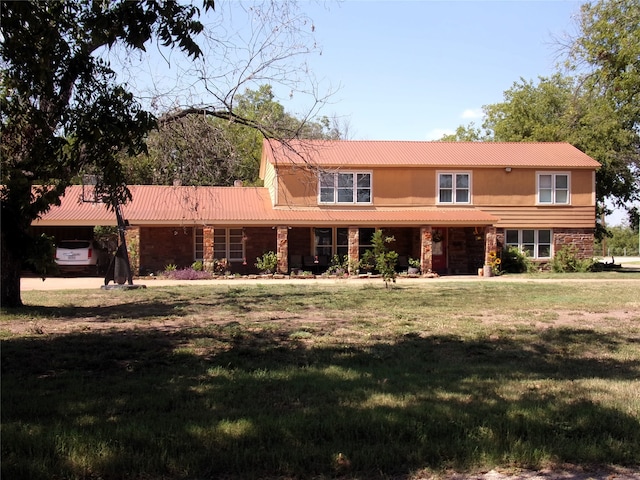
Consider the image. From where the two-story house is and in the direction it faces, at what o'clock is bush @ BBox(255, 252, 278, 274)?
The bush is roughly at 2 o'clock from the two-story house.

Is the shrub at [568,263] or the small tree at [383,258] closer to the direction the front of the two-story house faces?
the small tree

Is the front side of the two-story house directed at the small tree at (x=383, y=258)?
yes

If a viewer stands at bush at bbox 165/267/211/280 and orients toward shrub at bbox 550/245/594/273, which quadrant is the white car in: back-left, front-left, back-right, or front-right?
back-left

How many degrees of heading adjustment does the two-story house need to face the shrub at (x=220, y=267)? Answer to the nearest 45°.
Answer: approximately 90° to its right

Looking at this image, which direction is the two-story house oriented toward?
toward the camera

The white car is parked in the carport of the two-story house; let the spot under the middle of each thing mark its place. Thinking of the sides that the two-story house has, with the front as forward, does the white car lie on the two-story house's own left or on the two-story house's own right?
on the two-story house's own right
